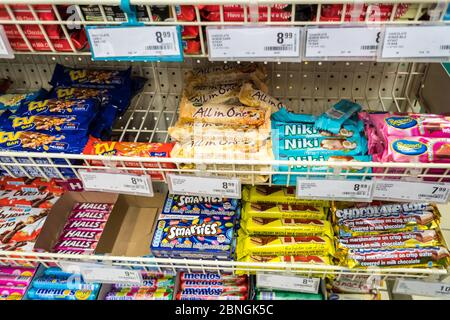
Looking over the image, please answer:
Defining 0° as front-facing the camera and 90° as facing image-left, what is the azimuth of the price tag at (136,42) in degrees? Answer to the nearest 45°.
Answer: approximately 0°

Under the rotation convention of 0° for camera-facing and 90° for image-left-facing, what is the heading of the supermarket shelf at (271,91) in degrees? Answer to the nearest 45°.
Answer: approximately 0°

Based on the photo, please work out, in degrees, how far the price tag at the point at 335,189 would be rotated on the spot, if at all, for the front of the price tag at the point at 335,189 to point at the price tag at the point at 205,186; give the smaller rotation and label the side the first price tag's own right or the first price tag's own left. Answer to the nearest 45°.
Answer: approximately 90° to the first price tag's own right

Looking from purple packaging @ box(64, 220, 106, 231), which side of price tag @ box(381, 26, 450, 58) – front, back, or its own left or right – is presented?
right
